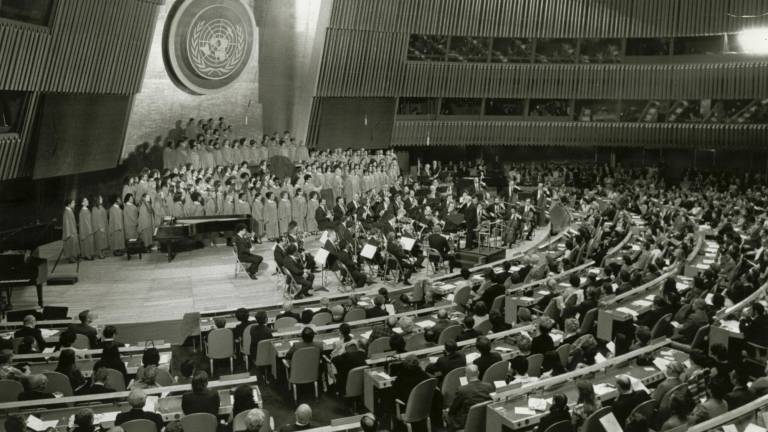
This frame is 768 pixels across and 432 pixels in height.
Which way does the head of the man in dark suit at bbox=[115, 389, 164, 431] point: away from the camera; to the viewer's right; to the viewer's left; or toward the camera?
away from the camera

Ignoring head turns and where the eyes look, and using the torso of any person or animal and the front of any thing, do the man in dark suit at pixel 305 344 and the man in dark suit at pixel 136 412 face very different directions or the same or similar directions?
same or similar directions

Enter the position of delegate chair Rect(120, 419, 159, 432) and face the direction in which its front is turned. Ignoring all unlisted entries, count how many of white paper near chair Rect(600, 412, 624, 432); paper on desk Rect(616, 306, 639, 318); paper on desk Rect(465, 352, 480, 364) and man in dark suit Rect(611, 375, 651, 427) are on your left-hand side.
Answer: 0

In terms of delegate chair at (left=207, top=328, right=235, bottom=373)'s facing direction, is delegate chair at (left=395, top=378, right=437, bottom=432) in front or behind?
behind

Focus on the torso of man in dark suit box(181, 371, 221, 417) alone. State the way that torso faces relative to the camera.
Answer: away from the camera

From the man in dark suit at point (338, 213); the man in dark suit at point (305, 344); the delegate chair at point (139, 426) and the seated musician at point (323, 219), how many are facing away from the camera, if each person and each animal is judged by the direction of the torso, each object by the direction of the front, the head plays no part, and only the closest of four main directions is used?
2

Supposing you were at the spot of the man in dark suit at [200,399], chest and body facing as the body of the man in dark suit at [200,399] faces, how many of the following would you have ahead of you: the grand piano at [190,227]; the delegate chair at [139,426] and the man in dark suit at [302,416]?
1

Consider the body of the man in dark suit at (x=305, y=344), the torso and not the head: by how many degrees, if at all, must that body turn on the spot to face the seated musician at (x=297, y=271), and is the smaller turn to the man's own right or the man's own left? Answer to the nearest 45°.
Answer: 0° — they already face them

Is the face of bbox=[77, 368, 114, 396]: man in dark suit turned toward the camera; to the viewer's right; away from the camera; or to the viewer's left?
away from the camera

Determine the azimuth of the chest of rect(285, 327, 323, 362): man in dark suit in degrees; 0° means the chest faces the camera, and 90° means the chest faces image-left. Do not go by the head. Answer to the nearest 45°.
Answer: approximately 180°

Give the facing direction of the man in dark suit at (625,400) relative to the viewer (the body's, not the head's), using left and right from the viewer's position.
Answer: facing away from the viewer and to the left of the viewer

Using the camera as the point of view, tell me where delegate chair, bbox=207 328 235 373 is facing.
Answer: facing away from the viewer

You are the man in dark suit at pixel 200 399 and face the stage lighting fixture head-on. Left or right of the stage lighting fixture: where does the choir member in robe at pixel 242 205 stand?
left
